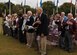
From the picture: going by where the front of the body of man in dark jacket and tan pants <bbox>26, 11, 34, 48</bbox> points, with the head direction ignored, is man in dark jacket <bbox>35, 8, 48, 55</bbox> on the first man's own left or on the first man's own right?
on the first man's own left

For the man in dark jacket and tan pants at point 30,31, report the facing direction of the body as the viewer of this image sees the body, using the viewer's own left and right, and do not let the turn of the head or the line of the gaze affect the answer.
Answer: facing the viewer and to the left of the viewer
